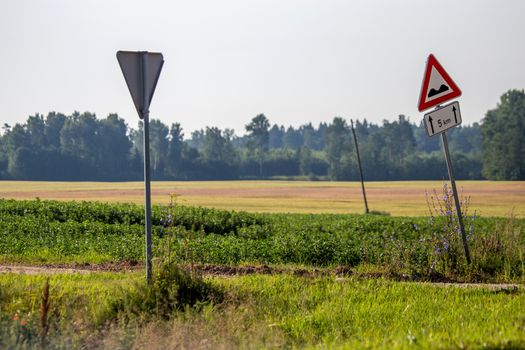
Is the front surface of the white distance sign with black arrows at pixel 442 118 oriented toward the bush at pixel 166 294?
no

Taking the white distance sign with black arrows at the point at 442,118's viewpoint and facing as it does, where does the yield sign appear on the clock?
The yield sign is roughly at 3 o'clock from the white distance sign with black arrows.

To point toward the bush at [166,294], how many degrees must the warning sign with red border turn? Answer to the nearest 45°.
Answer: approximately 90° to its right

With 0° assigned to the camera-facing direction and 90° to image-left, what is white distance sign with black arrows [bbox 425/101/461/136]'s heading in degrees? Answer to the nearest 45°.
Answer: approximately 315°

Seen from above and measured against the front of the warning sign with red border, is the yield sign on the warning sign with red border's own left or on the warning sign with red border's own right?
on the warning sign with red border's own right

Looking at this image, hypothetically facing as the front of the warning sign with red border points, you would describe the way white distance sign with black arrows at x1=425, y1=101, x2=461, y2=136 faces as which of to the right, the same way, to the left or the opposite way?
the same way

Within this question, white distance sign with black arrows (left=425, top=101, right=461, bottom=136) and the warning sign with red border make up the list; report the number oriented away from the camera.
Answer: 0

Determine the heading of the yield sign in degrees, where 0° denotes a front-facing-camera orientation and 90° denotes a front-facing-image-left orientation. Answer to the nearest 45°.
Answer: approximately 135°
